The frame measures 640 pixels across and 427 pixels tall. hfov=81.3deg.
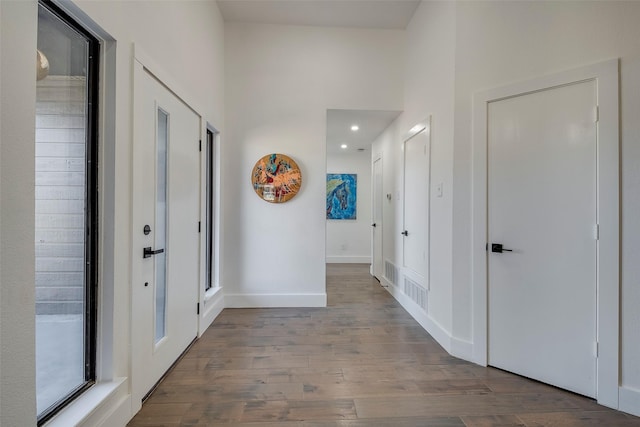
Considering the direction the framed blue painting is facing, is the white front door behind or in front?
in front

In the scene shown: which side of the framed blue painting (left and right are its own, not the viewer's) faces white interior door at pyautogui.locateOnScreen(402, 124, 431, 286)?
front

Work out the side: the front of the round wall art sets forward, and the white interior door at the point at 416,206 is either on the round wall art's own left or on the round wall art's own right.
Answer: on the round wall art's own left

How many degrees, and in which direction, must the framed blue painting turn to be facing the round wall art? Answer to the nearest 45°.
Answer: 0° — it already faces it

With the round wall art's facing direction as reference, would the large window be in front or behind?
in front

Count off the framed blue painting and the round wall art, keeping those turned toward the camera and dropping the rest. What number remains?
2

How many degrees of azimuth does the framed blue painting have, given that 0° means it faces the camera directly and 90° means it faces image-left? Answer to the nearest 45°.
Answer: approximately 0°

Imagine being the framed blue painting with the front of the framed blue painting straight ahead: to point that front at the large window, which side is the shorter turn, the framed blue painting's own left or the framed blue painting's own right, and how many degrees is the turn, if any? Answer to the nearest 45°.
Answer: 0° — it already faces it

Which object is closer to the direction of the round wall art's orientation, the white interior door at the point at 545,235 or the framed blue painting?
the white interior door

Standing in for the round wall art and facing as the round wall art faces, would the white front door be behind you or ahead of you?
ahead

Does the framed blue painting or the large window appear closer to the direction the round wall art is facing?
the large window

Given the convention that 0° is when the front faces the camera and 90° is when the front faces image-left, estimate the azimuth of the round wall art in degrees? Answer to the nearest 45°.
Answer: approximately 0°
